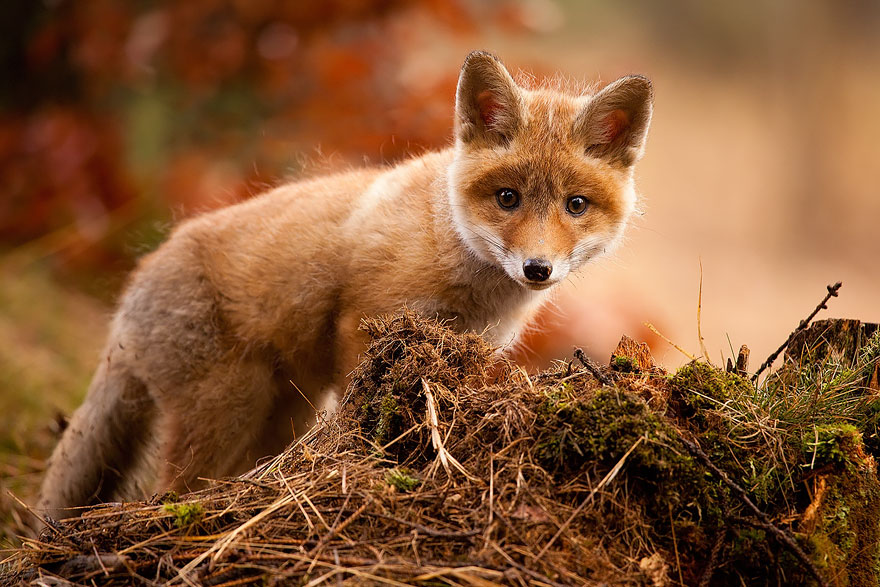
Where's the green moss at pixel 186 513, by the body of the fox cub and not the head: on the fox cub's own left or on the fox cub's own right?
on the fox cub's own right

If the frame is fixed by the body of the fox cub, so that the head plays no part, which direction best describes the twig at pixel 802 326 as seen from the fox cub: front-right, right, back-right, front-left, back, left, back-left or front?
front-right

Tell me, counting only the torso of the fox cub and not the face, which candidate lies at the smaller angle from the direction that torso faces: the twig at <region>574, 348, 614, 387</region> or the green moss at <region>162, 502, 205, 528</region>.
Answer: the twig

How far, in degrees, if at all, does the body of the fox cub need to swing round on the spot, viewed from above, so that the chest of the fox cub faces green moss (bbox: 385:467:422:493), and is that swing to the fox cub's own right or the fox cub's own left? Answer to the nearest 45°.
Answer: approximately 90° to the fox cub's own right

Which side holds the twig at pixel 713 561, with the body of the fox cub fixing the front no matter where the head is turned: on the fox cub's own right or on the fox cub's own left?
on the fox cub's own right

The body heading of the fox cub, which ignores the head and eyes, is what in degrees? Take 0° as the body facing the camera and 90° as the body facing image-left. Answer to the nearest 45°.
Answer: approximately 270°

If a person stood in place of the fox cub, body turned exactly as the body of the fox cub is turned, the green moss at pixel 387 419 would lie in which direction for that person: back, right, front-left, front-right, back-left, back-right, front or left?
right
